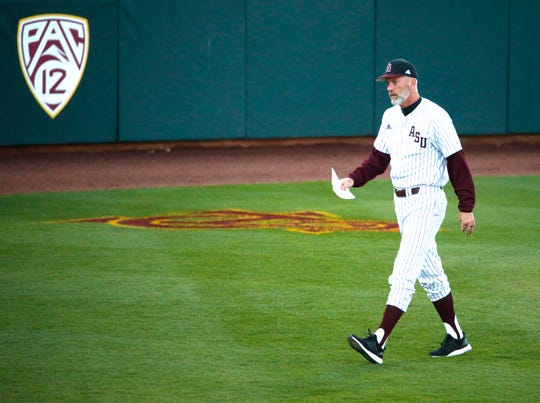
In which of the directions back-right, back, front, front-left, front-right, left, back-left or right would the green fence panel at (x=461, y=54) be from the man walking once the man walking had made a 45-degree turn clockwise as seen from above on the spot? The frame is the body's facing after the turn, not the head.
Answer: right

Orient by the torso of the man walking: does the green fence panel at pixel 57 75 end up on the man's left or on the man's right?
on the man's right

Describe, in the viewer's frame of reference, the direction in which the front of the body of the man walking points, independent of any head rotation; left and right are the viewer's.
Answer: facing the viewer and to the left of the viewer

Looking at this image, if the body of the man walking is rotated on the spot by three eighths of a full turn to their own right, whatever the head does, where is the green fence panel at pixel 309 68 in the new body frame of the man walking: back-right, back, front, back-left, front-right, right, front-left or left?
front

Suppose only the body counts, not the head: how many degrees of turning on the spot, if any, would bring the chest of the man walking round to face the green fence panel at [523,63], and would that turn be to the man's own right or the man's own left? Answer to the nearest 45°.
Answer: approximately 135° to the man's own right
